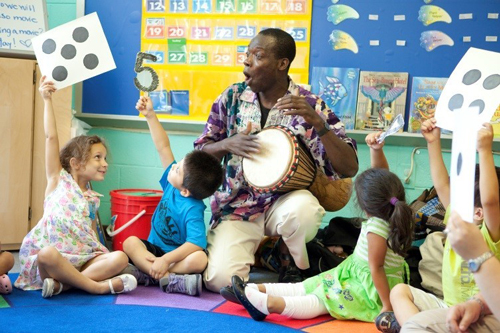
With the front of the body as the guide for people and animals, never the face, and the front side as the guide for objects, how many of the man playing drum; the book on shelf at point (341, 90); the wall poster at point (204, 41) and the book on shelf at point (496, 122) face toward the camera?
4

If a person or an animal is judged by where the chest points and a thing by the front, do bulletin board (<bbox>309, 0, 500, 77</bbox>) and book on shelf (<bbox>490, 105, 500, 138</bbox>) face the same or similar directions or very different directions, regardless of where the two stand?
same or similar directions

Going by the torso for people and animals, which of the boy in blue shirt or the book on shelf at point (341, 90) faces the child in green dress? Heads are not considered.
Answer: the book on shelf

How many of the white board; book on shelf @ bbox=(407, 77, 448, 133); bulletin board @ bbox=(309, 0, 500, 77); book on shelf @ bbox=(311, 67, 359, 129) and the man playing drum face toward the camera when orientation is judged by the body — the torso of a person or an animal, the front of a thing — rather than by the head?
5

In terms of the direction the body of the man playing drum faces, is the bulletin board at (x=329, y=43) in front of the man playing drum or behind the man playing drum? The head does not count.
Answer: behind

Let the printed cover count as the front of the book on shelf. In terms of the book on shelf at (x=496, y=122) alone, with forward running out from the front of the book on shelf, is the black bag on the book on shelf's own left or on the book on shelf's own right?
on the book on shelf's own right

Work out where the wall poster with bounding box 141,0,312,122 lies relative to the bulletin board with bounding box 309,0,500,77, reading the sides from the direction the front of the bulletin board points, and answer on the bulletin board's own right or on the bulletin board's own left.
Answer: on the bulletin board's own right

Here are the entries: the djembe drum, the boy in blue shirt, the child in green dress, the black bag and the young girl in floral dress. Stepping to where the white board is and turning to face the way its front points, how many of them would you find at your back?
0

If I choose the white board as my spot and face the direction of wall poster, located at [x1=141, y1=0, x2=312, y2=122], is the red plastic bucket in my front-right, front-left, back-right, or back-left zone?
front-right

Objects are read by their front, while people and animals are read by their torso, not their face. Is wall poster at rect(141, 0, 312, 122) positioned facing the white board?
no

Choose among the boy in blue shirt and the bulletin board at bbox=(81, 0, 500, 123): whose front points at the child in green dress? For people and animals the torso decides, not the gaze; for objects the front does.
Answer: the bulletin board

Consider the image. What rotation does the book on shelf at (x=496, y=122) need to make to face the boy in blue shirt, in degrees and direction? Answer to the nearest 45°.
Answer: approximately 45° to its right

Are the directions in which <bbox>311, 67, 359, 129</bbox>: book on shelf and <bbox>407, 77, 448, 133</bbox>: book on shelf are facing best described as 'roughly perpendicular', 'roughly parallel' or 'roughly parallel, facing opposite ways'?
roughly parallel

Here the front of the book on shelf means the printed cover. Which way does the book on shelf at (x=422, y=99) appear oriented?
toward the camera

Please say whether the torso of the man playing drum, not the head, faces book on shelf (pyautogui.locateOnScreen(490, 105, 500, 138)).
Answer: no

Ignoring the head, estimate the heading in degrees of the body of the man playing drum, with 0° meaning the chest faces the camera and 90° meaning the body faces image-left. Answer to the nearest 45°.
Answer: approximately 0°

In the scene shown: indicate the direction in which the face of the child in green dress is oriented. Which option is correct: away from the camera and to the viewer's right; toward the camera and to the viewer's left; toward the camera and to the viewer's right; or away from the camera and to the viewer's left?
away from the camera and to the viewer's left
